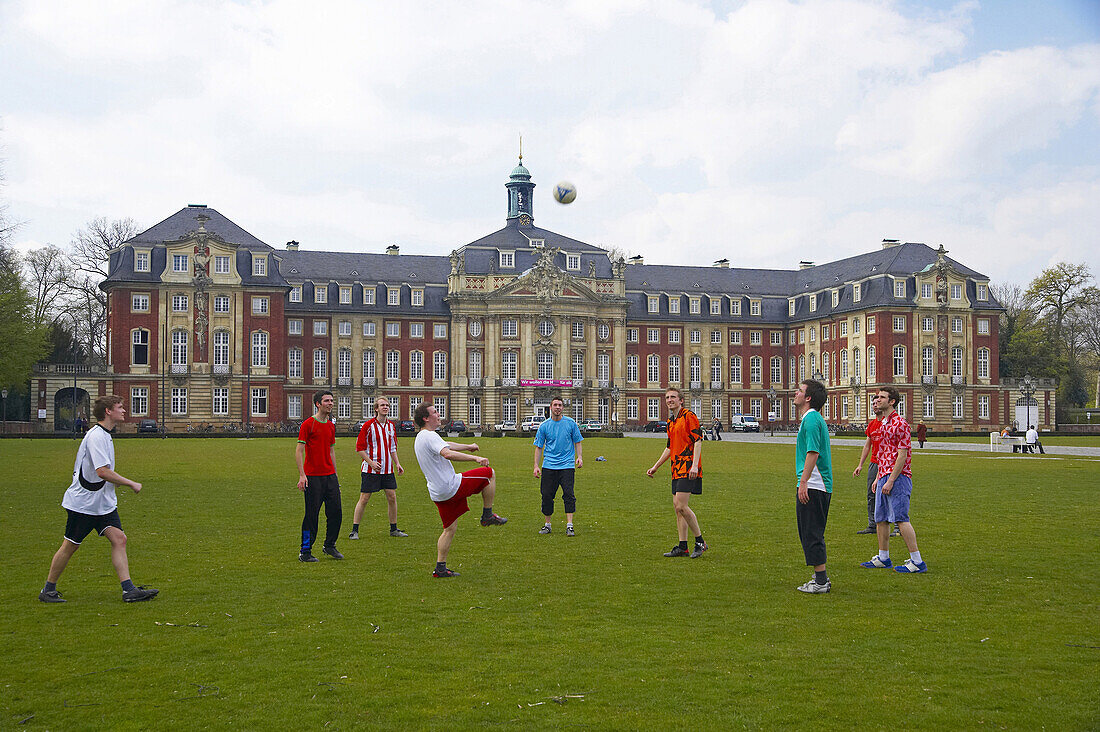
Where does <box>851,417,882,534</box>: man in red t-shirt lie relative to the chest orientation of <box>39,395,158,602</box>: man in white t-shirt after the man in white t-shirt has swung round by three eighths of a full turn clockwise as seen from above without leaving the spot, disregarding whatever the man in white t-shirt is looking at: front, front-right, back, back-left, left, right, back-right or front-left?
back-left

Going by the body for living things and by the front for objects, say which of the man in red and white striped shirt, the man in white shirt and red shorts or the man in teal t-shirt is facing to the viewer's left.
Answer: the man in teal t-shirt

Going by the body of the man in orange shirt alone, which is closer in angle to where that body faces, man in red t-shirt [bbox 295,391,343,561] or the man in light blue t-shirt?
the man in red t-shirt

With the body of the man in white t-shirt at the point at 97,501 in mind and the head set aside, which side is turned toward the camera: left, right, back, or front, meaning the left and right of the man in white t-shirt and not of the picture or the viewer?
right

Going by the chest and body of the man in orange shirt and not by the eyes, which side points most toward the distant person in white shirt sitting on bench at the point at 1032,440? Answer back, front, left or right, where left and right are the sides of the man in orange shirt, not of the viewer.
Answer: back

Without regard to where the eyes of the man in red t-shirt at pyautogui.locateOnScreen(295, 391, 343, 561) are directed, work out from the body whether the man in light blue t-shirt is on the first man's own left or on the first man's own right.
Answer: on the first man's own left

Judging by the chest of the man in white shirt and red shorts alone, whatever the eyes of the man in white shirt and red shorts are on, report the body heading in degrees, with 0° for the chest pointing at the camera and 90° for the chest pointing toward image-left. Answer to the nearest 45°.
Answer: approximately 270°

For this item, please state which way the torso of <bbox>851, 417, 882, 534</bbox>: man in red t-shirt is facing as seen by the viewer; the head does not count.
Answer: to the viewer's left

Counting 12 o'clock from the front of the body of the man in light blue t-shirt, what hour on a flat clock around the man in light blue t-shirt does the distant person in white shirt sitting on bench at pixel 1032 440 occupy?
The distant person in white shirt sitting on bench is roughly at 7 o'clock from the man in light blue t-shirt.

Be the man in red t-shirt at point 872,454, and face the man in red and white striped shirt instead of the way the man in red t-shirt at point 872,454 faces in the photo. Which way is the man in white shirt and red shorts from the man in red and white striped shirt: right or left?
left

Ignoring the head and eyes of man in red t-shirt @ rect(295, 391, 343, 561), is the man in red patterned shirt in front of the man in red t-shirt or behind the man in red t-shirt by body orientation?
in front

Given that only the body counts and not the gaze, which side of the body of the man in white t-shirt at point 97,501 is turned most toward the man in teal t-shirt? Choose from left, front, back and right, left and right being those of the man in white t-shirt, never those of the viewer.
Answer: front

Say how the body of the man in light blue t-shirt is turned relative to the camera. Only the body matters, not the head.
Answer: toward the camera

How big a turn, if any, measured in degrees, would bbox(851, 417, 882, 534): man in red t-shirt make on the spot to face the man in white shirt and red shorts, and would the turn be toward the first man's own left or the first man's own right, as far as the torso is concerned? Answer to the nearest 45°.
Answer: approximately 45° to the first man's own left

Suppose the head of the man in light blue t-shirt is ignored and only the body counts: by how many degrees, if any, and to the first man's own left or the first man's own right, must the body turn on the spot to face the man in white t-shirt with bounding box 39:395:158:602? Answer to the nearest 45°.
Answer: approximately 45° to the first man's own right

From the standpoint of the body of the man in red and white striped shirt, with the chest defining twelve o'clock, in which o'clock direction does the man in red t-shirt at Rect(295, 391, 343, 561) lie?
The man in red t-shirt is roughly at 2 o'clock from the man in red and white striped shirt.

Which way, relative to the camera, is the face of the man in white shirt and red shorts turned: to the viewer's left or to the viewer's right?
to the viewer's right

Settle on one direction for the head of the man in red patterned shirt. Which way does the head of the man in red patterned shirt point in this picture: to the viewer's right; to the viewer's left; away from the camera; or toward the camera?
to the viewer's left
